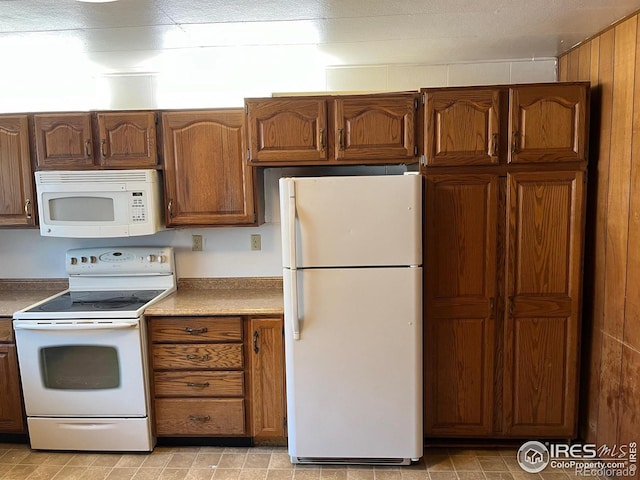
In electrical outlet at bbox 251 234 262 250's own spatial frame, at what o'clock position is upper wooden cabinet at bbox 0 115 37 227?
The upper wooden cabinet is roughly at 3 o'clock from the electrical outlet.

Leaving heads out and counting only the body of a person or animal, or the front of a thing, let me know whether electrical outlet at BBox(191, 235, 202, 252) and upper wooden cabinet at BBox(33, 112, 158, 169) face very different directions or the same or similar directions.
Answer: same or similar directions

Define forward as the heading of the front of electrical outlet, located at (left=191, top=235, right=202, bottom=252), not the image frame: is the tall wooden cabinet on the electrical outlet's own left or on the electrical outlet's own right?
on the electrical outlet's own left

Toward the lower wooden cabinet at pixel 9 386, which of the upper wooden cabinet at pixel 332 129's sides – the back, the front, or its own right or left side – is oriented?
right

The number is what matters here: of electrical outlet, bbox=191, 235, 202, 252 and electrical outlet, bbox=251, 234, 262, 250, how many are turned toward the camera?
2

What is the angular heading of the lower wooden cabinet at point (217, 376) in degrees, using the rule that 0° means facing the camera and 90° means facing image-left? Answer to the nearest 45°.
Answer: approximately 0°

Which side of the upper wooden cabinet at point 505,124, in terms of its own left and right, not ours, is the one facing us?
front

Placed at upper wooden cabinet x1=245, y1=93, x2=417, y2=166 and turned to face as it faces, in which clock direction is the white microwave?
The white microwave is roughly at 3 o'clock from the upper wooden cabinet.

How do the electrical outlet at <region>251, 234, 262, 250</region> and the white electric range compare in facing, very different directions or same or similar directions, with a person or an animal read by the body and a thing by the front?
same or similar directions

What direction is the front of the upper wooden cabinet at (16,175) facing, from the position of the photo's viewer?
facing the viewer

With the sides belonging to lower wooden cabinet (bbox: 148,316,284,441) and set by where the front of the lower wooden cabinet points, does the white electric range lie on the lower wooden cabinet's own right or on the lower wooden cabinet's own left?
on the lower wooden cabinet's own right

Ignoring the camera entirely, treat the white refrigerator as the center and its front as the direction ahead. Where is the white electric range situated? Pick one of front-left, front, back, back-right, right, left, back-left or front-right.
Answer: right

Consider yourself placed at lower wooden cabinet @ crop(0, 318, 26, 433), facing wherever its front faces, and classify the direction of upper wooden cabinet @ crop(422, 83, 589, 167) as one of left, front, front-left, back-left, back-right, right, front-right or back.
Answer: front-left

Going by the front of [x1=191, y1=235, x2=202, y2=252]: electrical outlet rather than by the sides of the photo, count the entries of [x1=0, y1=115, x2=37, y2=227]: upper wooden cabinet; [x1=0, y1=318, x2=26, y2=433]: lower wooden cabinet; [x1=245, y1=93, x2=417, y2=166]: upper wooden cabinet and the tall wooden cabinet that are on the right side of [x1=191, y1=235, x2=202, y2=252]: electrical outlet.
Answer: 2
